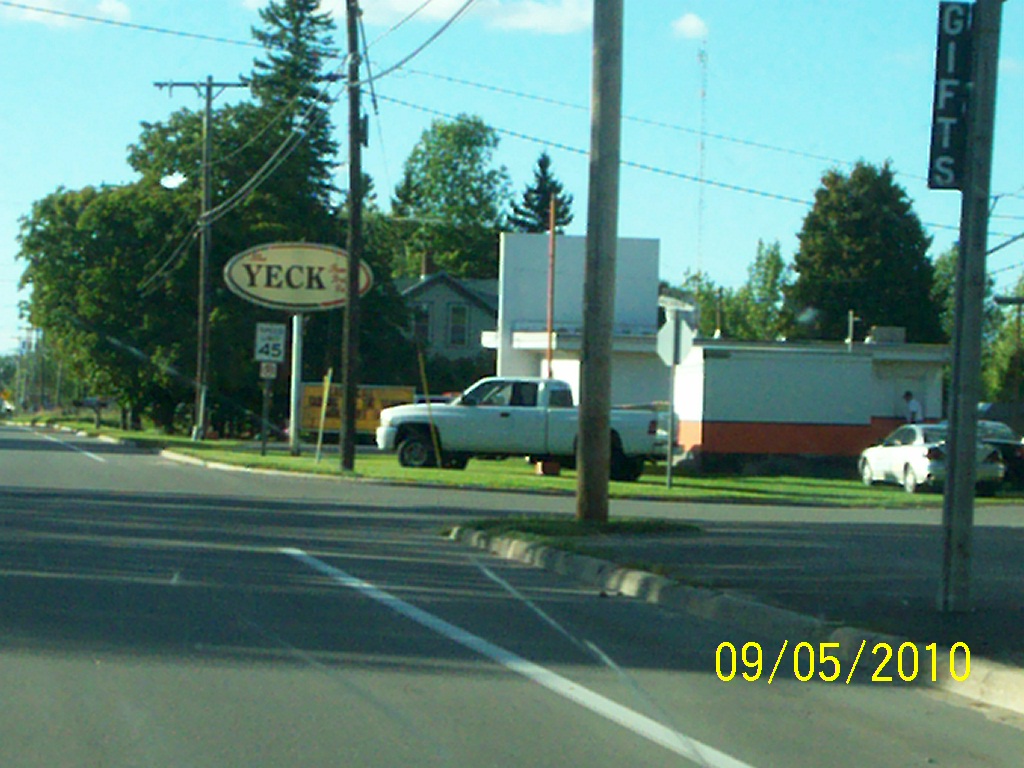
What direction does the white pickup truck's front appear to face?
to the viewer's left

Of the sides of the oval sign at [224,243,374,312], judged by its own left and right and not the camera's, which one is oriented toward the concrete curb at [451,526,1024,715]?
front

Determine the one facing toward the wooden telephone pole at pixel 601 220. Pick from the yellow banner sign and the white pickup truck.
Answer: the yellow banner sign

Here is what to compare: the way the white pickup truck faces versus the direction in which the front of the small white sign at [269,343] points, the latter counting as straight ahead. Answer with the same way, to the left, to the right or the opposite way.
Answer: to the right

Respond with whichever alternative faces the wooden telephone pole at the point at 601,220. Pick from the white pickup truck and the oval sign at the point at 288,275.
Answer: the oval sign

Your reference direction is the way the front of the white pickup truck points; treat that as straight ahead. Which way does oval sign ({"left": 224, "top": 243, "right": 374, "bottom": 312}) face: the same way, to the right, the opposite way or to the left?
to the left

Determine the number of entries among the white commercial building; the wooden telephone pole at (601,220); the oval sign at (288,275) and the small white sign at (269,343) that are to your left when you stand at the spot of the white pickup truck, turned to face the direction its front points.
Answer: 1

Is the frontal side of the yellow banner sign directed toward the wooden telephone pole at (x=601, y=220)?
yes

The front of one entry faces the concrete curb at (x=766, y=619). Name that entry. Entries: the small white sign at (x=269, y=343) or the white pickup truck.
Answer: the small white sign

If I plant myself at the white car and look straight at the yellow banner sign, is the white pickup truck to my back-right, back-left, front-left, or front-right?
front-left

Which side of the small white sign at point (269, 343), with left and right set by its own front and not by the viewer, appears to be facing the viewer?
front

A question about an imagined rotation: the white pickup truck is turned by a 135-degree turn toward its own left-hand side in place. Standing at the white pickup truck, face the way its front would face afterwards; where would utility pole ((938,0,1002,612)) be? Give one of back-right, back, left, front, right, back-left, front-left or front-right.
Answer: front-right

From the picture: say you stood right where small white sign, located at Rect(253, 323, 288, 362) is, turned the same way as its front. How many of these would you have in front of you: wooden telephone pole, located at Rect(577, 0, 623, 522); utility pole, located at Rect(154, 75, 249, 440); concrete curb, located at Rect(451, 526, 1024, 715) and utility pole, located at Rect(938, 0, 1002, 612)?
3

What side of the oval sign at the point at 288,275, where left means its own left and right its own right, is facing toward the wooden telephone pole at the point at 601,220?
front

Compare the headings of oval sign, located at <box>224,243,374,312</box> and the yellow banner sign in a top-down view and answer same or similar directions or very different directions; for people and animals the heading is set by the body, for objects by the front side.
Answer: same or similar directions

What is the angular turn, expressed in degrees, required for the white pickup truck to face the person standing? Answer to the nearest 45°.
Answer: approximately 135° to its right

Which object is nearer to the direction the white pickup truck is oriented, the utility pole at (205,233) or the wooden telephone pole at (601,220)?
the utility pole
